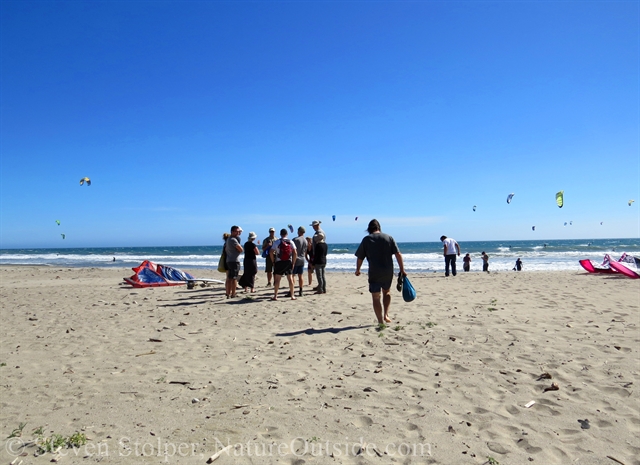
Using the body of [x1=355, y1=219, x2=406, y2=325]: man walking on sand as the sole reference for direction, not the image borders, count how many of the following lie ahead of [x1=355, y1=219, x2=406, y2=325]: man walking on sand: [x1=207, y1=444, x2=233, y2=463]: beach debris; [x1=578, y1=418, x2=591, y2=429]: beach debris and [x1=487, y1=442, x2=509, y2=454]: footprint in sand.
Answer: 0

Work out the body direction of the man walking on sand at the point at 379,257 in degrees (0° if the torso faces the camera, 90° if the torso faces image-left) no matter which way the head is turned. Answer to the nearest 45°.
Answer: approximately 180°

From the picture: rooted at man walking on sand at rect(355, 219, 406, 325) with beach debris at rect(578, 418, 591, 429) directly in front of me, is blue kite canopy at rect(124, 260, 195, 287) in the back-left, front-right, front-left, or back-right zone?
back-right

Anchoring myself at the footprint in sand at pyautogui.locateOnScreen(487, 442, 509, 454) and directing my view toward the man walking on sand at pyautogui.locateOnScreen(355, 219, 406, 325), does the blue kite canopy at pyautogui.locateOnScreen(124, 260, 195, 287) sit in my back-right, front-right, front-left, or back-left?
front-left

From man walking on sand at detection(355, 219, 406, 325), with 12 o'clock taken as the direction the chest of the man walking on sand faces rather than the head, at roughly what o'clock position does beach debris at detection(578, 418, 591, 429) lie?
The beach debris is roughly at 5 o'clock from the man walking on sand.

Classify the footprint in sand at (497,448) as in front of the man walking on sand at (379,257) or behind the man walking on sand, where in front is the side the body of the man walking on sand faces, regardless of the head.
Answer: behind

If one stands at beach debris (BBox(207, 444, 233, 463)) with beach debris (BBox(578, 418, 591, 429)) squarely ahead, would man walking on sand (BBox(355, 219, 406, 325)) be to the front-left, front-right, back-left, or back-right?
front-left

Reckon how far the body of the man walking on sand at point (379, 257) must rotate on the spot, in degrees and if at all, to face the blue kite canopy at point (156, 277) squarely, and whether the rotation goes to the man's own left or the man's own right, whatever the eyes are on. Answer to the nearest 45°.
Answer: approximately 45° to the man's own left

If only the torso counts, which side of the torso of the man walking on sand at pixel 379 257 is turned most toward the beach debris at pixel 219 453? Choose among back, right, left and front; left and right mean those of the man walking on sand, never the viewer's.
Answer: back

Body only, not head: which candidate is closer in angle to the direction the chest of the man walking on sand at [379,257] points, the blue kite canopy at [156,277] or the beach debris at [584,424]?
the blue kite canopy

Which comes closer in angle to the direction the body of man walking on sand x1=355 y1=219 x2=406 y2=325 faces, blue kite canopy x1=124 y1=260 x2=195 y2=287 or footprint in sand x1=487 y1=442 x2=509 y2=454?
the blue kite canopy
